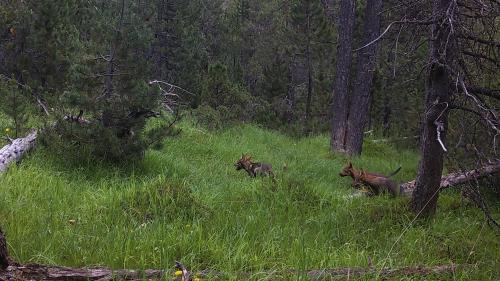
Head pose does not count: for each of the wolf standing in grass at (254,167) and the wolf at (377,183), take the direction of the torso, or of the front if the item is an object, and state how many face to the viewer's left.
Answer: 2

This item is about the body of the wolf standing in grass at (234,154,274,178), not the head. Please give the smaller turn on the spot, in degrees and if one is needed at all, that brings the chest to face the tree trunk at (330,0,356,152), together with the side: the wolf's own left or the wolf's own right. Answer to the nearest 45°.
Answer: approximately 90° to the wolf's own right

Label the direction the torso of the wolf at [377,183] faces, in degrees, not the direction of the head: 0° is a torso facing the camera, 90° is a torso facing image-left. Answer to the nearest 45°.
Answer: approximately 90°

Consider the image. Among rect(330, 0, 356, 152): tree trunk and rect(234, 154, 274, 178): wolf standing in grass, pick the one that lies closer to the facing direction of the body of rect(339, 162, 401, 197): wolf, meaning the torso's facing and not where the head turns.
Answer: the wolf standing in grass

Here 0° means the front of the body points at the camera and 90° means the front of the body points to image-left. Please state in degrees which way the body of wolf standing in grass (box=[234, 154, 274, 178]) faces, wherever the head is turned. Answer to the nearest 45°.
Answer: approximately 90°

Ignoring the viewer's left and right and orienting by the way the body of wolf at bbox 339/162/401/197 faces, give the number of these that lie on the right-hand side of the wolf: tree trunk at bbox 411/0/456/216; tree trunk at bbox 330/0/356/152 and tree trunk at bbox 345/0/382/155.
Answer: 2

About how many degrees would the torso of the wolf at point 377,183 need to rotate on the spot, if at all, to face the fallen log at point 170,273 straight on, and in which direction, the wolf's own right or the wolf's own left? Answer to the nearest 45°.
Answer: approximately 90° to the wolf's own left

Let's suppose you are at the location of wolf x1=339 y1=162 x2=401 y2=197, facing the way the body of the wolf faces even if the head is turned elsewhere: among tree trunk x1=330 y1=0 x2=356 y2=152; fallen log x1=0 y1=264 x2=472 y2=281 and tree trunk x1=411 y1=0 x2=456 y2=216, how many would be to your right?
1

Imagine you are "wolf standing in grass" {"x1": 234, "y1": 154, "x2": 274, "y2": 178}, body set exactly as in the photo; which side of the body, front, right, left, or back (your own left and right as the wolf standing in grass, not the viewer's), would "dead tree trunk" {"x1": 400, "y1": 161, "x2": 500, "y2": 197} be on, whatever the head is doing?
back

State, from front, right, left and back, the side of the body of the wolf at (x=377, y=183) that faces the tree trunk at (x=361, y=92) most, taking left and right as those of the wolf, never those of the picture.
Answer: right

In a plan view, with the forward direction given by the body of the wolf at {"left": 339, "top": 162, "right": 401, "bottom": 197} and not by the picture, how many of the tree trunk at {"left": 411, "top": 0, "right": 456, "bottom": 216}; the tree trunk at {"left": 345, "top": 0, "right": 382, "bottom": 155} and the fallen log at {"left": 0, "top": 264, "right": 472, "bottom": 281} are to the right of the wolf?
1
